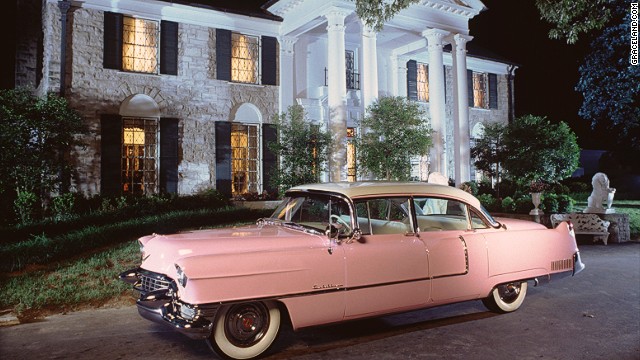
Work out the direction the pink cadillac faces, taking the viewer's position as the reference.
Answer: facing the viewer and to the left of the viewer

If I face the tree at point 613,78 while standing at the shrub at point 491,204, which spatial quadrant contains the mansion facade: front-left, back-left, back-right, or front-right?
back-left

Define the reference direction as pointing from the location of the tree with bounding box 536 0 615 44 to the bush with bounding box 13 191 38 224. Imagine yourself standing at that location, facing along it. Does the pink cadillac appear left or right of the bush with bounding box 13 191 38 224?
left

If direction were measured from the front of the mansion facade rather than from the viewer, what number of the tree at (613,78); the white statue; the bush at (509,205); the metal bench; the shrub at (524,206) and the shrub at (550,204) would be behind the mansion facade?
0

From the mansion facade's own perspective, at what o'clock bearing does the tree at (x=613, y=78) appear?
The tree is roughly at 10 o'clock from the mansion facade.

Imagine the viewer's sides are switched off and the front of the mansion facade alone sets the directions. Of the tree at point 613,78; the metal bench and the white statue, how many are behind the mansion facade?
0

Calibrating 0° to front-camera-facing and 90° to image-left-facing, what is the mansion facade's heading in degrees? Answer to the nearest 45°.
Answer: approximately 315°

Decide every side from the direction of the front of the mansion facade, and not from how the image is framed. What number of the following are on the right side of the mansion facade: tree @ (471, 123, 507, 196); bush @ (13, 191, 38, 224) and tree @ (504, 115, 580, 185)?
1

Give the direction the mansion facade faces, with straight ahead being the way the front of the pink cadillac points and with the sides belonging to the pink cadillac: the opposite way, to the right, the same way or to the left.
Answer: to the left

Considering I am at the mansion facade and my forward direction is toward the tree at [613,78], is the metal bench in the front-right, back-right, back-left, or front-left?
front-right

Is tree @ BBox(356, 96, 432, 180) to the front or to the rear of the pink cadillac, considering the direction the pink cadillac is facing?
to the rear

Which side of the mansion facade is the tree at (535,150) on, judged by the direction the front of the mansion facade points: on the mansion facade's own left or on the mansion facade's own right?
on the mansion facade's own left

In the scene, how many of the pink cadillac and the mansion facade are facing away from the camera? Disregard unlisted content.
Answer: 0

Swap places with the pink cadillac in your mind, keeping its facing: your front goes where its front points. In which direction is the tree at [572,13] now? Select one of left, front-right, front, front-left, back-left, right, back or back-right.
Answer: back

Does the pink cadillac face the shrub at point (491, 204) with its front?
no

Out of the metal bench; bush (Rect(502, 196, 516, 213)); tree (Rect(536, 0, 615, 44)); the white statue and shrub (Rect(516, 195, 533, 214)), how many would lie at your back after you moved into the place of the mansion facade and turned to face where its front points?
0

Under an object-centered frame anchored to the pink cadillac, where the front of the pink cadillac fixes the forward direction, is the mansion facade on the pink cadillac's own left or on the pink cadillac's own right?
on the pink cadillac's own right

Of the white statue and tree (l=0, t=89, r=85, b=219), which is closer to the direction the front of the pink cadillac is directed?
the tree

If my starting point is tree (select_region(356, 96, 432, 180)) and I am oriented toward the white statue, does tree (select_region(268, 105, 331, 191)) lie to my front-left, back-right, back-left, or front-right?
back-right
